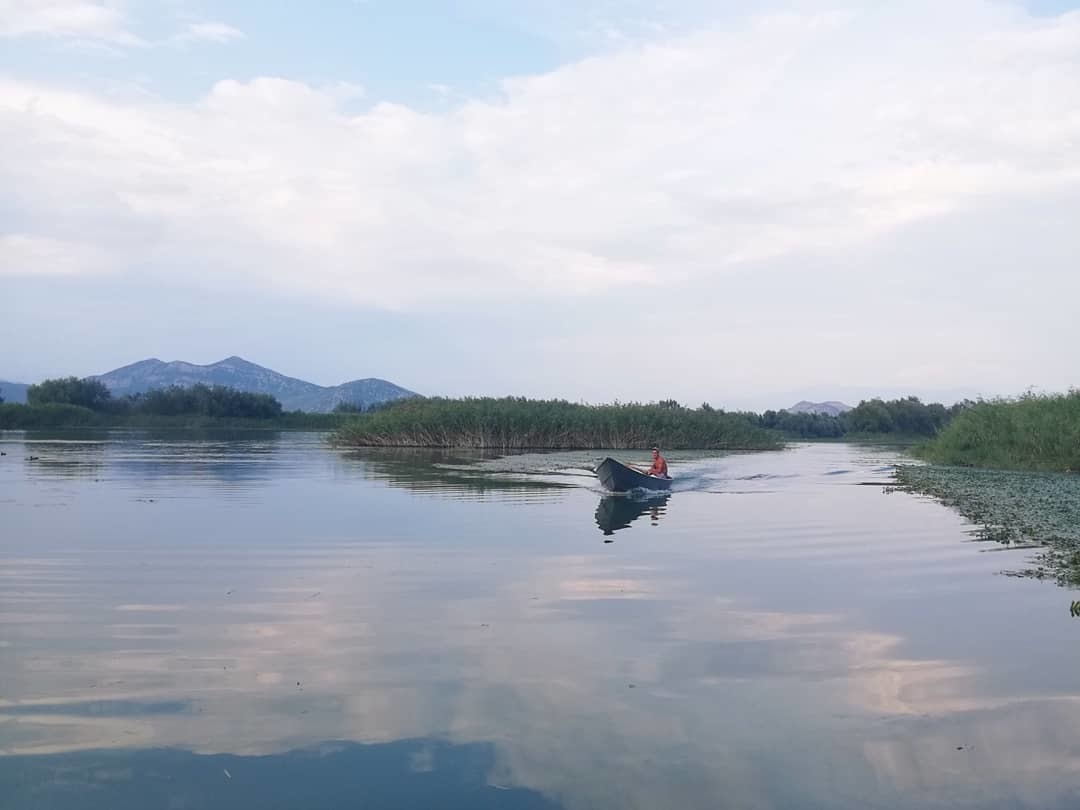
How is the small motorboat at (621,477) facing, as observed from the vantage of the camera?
facing the viewer and to the left of the viewer
